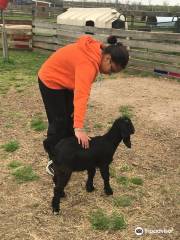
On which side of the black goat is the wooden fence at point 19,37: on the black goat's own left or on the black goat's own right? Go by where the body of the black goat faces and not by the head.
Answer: on the black goat's own left

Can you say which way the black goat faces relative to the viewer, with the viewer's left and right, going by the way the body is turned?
facing away from the viewer and to the right of the viewer

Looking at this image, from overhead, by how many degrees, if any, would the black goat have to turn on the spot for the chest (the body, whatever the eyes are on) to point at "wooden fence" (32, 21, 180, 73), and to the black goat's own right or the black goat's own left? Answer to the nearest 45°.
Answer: approximately 45° to the black goat's own left
